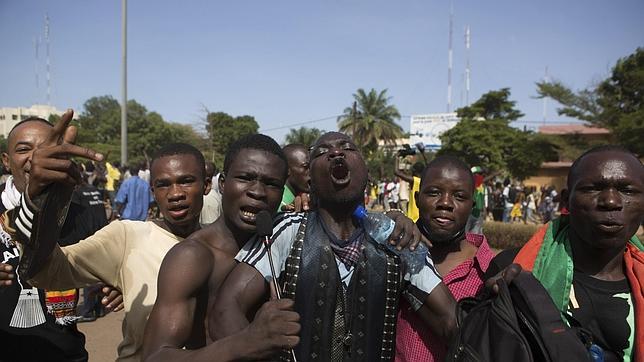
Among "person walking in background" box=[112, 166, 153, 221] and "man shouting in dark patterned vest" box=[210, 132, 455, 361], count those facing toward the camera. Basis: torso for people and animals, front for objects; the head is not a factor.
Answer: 1

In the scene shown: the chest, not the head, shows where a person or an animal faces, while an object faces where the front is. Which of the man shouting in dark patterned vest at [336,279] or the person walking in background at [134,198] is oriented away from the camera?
the person walking in background

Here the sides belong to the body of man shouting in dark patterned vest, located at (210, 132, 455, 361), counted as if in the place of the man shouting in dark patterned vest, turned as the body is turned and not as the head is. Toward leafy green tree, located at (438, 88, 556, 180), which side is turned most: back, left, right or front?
back

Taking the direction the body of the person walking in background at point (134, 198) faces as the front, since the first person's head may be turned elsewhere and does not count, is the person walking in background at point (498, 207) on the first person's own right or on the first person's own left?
on the first person's own right

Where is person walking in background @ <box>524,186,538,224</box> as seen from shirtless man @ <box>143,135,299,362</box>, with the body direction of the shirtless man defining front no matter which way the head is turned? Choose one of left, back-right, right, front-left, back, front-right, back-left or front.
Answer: left

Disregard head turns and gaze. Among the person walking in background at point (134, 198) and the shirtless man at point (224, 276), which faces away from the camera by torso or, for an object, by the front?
the person walking in background

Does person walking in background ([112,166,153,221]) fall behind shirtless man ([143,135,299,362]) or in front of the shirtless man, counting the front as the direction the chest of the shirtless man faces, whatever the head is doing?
behind

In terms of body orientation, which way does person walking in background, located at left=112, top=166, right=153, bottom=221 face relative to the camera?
away from the camera

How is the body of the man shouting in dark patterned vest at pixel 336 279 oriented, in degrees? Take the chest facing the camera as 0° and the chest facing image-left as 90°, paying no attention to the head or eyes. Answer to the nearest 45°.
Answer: approximately 0°
